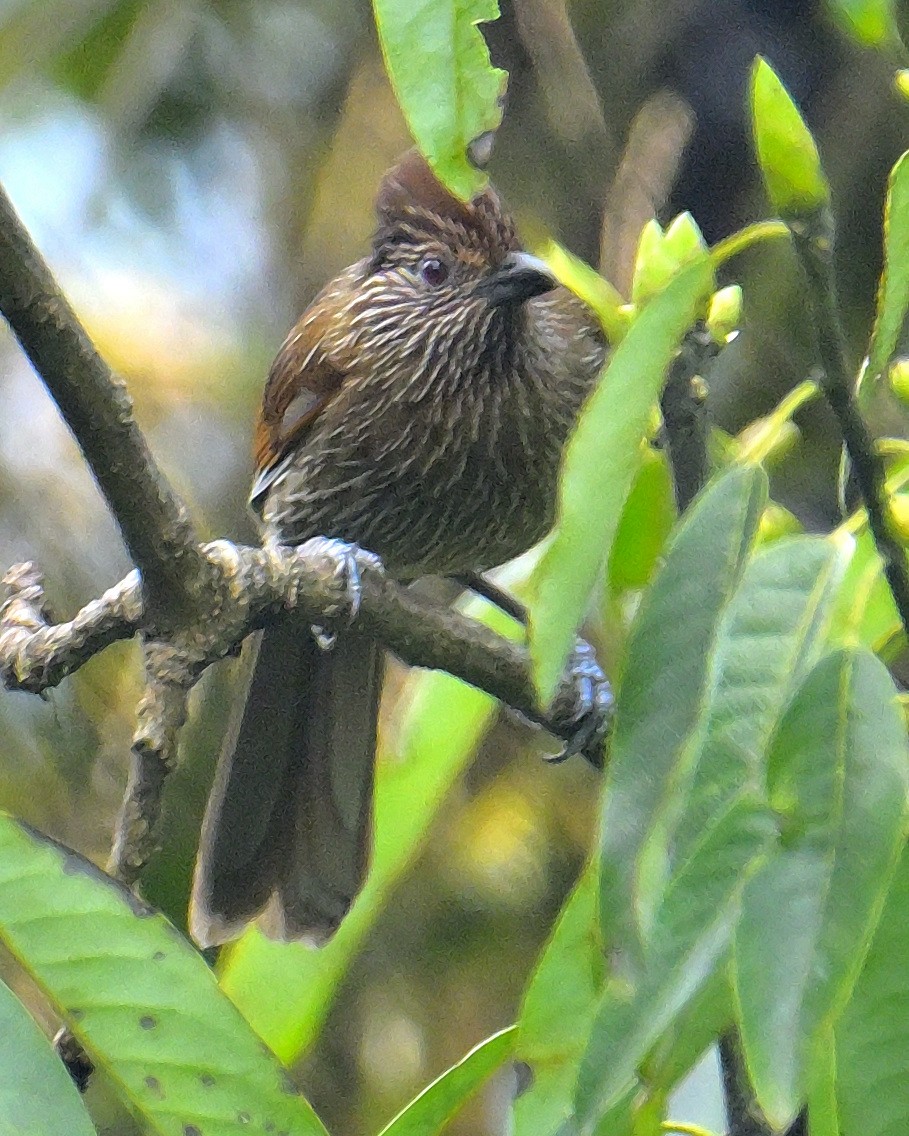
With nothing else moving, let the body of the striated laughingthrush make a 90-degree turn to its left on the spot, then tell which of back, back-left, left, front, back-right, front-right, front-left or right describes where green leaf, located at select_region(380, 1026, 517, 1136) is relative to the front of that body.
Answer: back-right

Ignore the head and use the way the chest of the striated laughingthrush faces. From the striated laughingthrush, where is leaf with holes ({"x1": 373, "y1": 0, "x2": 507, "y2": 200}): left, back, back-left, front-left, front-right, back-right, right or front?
front-right

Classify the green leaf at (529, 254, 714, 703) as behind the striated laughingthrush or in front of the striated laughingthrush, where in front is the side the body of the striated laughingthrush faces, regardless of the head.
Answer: in front

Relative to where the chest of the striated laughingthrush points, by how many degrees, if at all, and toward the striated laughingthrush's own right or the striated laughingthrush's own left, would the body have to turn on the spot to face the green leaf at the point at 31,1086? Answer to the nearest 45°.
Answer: approximately 45° to the striated laughingthrush's own right

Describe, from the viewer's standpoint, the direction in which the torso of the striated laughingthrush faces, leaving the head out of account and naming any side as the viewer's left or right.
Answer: facing the viewer and to the right of the viewer
